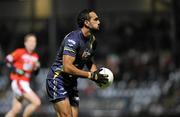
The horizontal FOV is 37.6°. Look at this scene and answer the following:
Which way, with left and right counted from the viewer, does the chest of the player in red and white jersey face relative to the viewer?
facing the viewer and to the right of the viewer

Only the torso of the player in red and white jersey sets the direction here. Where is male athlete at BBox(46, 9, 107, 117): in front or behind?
in front
